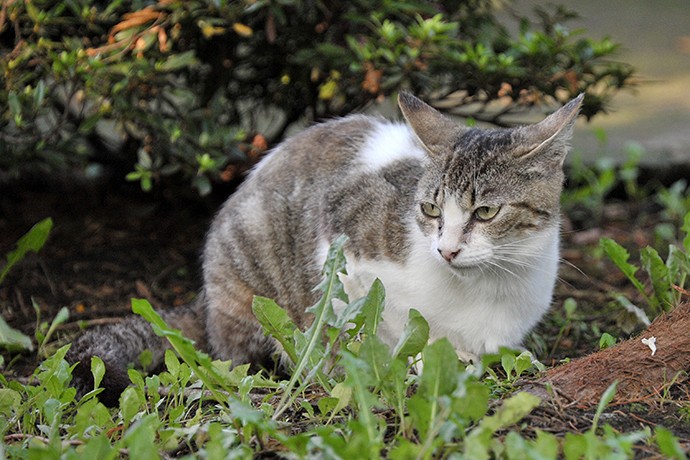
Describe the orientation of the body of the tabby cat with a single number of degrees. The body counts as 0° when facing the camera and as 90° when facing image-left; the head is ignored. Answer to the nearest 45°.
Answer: approximately 315°
